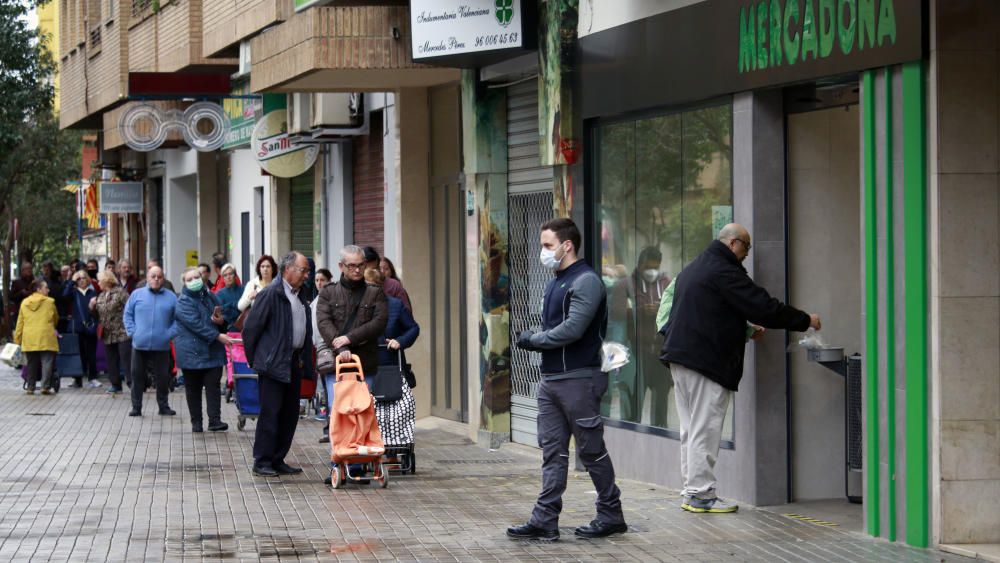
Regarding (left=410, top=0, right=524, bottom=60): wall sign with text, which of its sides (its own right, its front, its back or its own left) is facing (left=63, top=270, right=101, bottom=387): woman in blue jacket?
right

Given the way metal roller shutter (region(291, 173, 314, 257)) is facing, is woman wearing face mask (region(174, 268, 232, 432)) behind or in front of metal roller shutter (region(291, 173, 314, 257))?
in front

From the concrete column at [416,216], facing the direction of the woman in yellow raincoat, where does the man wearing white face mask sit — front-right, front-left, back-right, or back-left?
back-left

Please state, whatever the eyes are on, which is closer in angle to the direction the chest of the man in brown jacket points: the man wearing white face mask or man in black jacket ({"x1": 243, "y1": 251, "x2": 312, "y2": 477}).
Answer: the man wearing white face mask

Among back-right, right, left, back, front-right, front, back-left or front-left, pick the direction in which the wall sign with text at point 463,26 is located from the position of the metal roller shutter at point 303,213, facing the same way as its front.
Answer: front-left

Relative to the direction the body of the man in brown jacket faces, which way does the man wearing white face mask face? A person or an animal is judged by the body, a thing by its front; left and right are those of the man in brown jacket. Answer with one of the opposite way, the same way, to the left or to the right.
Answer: to the right

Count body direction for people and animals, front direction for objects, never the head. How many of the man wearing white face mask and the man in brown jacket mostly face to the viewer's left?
1

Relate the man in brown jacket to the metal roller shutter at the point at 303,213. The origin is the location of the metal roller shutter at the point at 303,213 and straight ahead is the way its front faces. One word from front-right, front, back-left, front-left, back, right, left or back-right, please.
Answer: front-left

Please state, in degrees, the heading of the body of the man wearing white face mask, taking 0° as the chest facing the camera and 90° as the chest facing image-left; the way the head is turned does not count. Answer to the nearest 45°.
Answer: approximately 90°

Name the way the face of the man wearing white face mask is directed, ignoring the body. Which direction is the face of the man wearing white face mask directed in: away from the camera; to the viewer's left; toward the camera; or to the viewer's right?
to the viewer's left

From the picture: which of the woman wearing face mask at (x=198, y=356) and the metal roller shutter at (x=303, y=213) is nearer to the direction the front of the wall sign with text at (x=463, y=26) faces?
the woman wearing face mask

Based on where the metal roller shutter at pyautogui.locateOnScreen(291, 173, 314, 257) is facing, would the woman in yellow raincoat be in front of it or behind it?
in front

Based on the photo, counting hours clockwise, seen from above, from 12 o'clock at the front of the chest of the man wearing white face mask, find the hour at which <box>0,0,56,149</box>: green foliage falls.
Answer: The green foliage is roughly at 2 o'clock from the man wearing white face mask.
